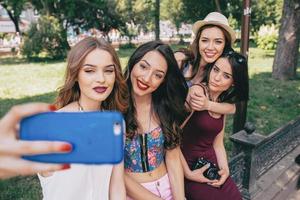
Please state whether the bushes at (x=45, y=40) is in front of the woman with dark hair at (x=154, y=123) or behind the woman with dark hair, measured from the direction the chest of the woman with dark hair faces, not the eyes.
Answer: behind

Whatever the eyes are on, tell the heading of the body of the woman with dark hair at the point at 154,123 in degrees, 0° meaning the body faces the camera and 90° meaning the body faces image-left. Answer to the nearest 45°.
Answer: approximately 0°

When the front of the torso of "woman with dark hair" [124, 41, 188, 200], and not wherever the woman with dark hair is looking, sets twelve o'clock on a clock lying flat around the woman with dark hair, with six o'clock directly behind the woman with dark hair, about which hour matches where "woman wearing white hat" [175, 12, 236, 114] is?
The woman wearing white hat is roughly at 7 o'clock from the woman with dark hair.

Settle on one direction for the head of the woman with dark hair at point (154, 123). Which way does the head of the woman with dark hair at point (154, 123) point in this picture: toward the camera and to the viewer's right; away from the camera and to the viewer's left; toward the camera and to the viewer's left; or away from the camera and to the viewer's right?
toward the camera and to the viewer's left

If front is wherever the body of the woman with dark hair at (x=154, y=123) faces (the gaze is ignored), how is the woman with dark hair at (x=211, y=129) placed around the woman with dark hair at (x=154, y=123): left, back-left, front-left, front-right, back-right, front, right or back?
back-left
